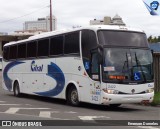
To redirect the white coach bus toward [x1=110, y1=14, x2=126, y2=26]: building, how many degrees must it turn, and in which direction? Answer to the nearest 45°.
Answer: approximately 135° to its left

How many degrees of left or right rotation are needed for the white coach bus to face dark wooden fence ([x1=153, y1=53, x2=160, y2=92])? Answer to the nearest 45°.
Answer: approximately 90° to its left

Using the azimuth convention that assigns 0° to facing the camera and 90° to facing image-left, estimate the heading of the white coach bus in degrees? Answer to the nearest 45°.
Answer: approximately 315°
